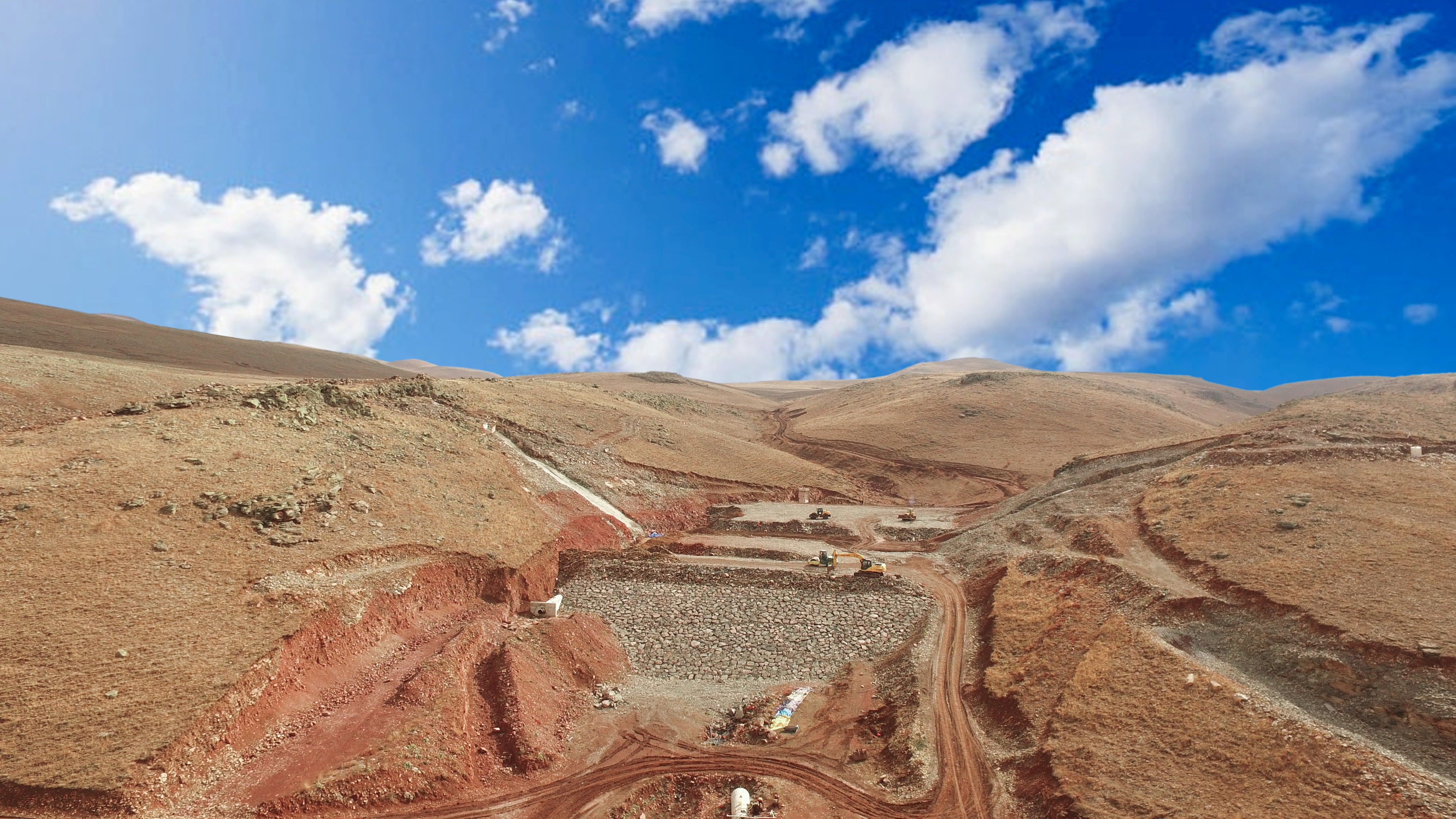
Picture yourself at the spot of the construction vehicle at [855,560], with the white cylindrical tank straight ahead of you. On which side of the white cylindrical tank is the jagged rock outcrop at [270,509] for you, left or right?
right

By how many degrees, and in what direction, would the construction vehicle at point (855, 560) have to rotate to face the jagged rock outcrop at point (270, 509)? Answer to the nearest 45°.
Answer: approximately 45° to its left

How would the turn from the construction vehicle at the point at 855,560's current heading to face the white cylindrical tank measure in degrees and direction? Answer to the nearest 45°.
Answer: approximately 90° to its left

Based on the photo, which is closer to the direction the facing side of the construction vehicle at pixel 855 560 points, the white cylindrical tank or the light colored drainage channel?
the light colored drainage channel

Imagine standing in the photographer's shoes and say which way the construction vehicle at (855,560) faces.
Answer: facing to the left of the viewer
